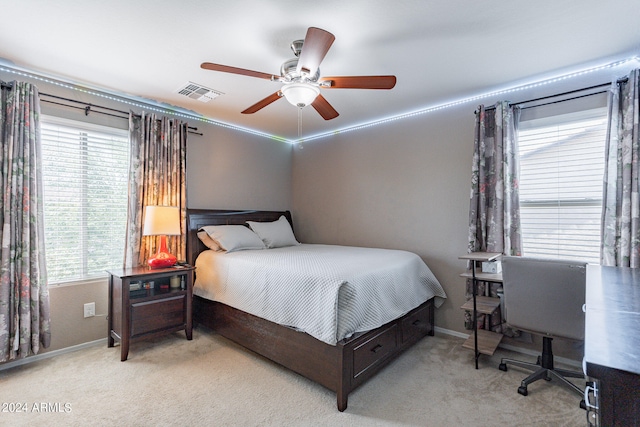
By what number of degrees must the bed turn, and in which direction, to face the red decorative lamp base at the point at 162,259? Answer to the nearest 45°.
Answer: approximately 135° to its right

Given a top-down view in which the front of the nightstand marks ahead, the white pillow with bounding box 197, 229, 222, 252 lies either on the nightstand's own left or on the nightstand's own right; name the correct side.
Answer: on the nightstand's own left

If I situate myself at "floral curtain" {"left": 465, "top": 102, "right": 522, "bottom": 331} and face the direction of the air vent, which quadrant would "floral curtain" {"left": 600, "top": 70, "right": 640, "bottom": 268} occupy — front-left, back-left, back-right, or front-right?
back-left

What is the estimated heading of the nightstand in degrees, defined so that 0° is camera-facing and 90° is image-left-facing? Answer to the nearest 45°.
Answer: approximately 315°

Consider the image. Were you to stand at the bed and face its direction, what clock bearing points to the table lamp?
The table lamp is roughly at 5 o'clock from the bed.

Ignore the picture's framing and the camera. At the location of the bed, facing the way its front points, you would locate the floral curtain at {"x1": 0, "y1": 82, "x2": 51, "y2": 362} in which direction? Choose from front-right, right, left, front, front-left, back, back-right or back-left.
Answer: back-right

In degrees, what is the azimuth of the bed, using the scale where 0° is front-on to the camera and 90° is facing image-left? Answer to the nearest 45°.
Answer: approximately 315°
